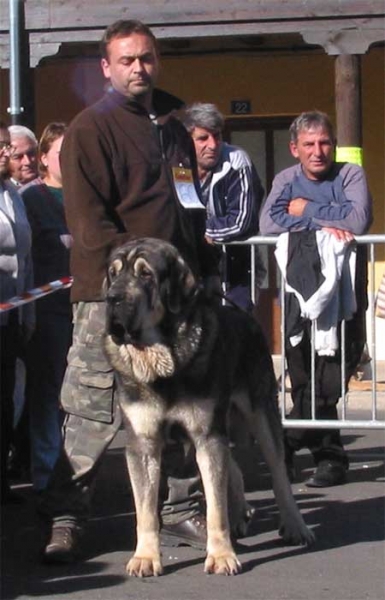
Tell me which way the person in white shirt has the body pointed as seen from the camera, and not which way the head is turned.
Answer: toward the camera

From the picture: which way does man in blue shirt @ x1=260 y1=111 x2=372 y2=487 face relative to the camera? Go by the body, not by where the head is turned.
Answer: toward the camera

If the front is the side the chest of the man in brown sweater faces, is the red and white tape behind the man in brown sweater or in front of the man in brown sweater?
behind

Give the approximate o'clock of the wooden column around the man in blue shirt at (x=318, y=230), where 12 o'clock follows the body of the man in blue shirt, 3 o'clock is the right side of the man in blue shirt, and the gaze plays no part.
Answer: The wooden column is roughly at 6 o'clock from the man in blue shirt.

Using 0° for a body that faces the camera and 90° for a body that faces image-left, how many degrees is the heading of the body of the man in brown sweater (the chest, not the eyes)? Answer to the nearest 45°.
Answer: approximately 315°

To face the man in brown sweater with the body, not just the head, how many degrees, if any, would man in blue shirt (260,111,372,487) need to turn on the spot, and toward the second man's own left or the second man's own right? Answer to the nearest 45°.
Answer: approximately 45° to the second man's own right

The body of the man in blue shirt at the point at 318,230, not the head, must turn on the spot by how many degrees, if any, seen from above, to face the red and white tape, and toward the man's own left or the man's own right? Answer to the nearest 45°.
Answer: approximately 45° to the man's own right

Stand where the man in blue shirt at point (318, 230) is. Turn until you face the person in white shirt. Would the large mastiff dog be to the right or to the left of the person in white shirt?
left

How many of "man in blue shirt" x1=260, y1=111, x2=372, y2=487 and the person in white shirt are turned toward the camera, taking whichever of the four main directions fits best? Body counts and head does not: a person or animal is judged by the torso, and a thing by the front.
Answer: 2

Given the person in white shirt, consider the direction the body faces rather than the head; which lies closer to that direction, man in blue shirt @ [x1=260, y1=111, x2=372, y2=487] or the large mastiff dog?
the large mastiff dog

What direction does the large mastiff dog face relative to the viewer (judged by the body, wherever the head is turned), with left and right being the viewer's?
facing the viewer and to the left of the viewer
